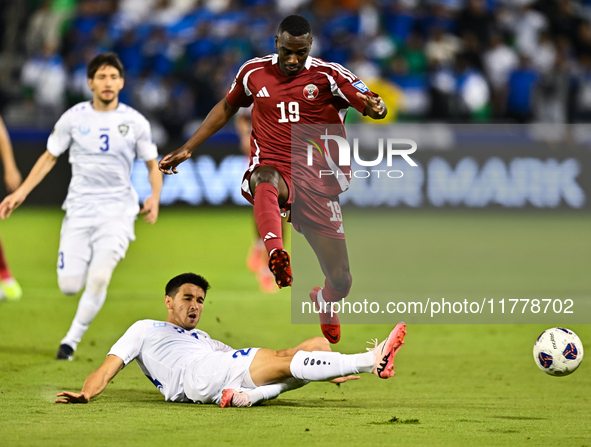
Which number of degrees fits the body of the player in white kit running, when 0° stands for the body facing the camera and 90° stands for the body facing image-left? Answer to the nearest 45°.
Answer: approximately 0°

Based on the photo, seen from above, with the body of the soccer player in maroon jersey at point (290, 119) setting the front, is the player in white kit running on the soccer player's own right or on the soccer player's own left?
on the soccer player's own right

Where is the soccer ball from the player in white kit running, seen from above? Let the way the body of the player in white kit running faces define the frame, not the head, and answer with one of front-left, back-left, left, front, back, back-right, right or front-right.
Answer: front-left

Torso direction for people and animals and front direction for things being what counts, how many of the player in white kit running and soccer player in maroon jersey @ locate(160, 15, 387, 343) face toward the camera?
2

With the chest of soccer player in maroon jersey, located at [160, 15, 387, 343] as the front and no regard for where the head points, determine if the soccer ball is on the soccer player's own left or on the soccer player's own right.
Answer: on the soccer player's own left
